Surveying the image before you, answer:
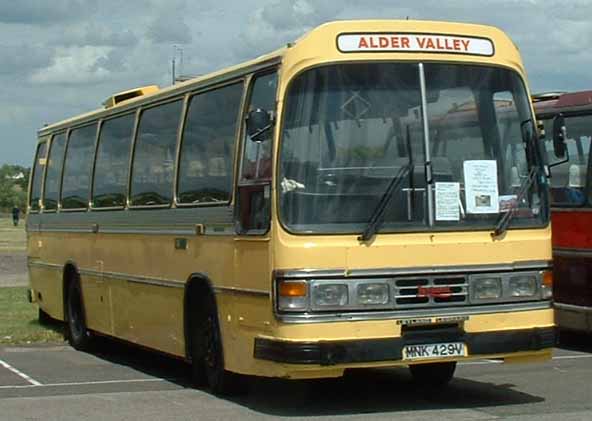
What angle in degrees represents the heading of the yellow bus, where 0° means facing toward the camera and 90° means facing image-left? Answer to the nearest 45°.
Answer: approximately 315°

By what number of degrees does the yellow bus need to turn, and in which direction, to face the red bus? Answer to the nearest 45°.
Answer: approximately 90° to its left
